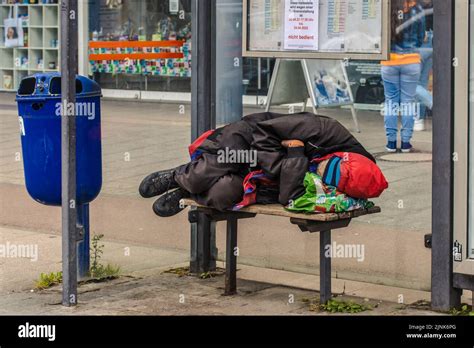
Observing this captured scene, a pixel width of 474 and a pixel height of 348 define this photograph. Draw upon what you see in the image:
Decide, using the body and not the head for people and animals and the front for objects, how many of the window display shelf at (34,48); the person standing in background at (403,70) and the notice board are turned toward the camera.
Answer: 2

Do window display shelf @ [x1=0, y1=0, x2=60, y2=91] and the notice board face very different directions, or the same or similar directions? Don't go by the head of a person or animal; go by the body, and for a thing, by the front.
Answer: same or similar directions

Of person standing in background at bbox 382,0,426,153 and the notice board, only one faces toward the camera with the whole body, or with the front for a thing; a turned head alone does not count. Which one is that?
the notice board

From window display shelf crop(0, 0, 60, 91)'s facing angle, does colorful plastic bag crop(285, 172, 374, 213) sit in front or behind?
in front

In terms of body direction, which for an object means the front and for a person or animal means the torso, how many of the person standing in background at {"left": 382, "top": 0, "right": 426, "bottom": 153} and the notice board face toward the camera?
1

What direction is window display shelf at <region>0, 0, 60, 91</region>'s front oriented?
toward the camera

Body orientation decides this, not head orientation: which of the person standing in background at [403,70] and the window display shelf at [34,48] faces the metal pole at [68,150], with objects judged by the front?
the window display shelf

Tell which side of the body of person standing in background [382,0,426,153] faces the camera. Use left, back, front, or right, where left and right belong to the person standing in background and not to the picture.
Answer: back

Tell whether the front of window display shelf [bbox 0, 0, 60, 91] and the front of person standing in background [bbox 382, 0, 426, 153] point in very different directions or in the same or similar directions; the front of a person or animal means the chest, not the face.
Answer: very different directions
